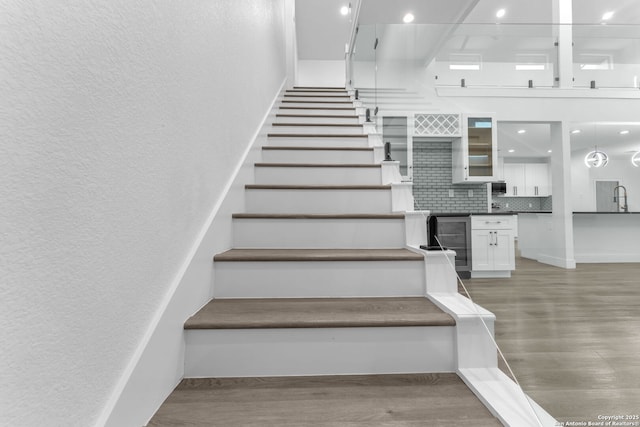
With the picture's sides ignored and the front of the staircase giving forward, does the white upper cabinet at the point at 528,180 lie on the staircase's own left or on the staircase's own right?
on the staircase's own left

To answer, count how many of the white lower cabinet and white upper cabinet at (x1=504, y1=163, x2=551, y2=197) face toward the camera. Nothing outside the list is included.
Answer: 2

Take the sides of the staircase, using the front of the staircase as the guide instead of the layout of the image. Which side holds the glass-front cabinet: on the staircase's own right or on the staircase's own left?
on the staircase's own left

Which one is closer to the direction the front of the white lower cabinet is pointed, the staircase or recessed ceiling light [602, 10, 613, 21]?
the staircase

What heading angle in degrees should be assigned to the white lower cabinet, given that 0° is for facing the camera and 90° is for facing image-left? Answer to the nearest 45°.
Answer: approximately 0°

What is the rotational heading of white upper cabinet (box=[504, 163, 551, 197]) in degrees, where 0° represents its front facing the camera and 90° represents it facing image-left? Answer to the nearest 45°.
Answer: approximately 0°
